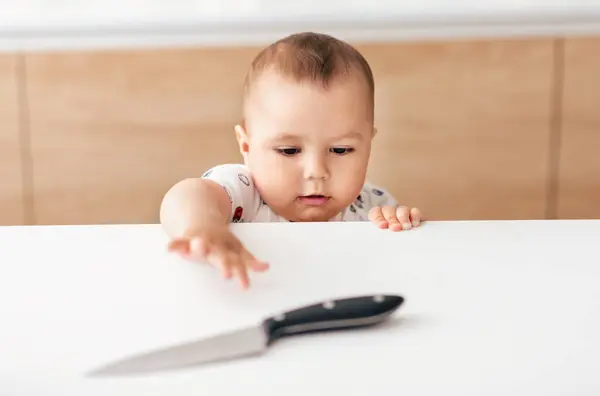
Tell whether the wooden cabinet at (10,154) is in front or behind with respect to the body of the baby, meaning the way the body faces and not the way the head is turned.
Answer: behind

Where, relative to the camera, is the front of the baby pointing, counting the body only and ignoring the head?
toward the camera

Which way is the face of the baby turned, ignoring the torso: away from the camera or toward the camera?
toward the camera

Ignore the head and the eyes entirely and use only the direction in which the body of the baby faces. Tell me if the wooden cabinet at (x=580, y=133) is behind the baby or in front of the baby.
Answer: behind

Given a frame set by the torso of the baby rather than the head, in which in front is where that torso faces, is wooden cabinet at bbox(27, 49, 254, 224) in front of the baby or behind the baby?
behind

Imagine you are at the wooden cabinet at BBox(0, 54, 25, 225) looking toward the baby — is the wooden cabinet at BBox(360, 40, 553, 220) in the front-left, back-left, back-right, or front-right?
front-left
